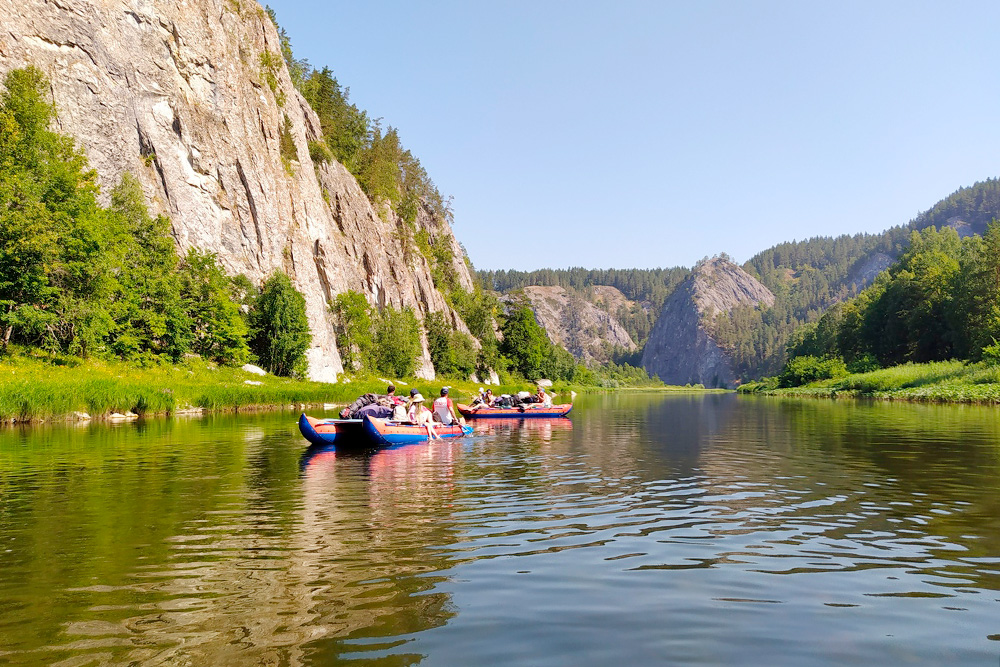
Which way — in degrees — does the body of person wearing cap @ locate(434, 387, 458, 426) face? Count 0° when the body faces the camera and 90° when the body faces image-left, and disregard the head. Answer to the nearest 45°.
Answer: approximately 225°

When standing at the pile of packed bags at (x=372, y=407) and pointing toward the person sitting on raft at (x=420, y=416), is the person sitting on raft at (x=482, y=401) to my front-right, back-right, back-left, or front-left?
front-left

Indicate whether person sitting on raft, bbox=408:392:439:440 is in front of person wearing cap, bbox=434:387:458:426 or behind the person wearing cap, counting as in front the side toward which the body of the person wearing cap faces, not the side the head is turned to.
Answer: behind

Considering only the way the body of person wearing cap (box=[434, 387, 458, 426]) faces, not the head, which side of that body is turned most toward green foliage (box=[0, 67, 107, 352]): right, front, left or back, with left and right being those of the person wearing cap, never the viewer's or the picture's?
left

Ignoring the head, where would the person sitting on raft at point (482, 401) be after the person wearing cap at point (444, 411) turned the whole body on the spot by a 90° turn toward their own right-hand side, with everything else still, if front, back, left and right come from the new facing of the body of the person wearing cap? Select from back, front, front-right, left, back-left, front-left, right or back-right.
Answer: back-left
